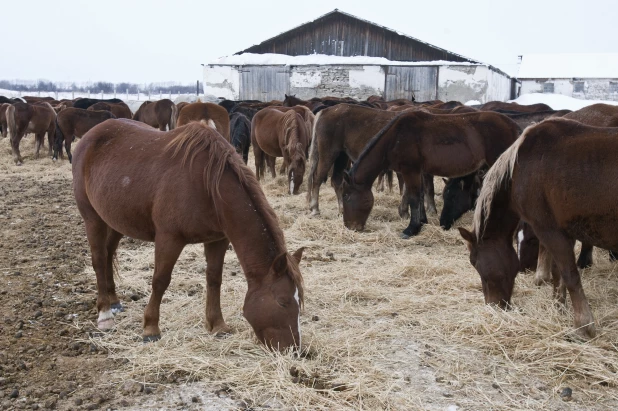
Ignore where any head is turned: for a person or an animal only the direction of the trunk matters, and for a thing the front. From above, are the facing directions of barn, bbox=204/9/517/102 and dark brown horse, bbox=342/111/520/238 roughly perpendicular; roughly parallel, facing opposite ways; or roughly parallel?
roughly perpendicular

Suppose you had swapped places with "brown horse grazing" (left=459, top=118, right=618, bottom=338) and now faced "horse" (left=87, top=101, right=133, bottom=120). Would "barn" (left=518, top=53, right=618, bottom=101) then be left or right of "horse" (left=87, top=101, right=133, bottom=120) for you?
right

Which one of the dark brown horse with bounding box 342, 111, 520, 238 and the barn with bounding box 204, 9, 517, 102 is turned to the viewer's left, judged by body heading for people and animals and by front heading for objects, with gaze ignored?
the dark brown horse

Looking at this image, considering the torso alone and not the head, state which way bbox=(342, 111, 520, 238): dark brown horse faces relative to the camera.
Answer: to the viewer's left

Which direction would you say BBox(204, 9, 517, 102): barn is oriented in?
toward the camera

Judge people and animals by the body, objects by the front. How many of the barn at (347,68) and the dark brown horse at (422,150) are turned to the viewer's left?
1

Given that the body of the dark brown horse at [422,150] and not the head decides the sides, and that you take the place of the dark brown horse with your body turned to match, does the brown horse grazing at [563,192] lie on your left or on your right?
on your left

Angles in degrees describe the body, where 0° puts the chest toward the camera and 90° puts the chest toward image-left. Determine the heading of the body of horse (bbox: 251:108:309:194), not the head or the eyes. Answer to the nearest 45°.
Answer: approximately 315°

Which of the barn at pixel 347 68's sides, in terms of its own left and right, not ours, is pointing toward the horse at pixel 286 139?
front

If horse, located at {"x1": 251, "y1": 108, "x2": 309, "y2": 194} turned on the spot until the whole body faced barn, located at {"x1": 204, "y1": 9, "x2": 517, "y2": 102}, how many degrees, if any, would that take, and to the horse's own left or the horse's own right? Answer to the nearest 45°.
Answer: approximately 135° to the horse's own left

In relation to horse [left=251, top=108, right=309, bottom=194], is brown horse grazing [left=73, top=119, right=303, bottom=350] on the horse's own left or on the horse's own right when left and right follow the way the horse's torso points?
on the horse's own right

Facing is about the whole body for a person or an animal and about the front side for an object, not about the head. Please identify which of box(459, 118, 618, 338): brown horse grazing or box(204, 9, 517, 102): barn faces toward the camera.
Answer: the barn

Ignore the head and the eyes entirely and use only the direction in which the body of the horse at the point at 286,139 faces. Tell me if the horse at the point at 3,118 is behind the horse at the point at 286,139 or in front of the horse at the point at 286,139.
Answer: behind

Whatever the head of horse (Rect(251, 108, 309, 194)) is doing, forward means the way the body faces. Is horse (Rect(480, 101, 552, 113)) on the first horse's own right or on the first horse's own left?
on the first horse's own left

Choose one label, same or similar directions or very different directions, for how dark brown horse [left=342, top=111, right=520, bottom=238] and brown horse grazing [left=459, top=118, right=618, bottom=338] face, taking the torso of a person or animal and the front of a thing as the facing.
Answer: same or similar directions

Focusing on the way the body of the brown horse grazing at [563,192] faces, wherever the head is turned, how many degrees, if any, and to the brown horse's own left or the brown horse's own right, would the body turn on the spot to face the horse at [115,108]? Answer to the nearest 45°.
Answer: approximately 45° to the brown horse's own right

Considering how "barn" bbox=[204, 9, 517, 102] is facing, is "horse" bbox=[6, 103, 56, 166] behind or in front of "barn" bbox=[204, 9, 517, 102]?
in front

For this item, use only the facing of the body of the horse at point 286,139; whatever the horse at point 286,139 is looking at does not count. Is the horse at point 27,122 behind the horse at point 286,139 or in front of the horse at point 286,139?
behind

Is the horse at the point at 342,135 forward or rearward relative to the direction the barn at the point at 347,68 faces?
forward

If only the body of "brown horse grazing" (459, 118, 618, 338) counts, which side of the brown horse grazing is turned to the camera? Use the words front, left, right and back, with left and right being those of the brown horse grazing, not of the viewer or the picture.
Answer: left
